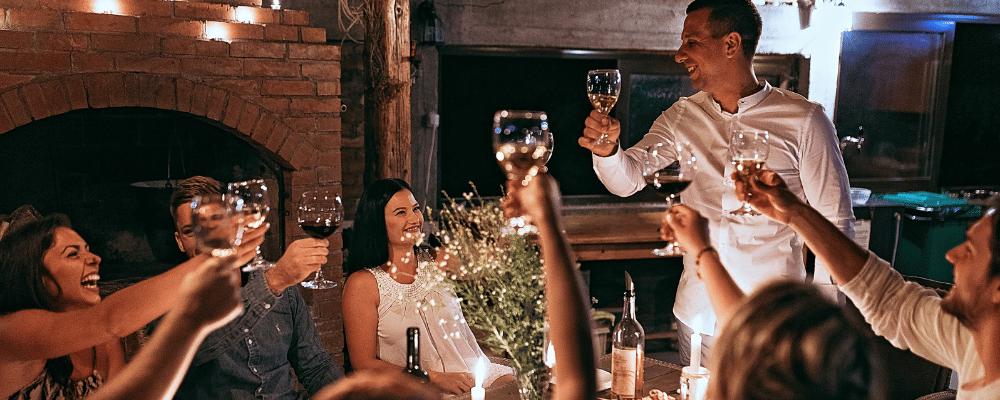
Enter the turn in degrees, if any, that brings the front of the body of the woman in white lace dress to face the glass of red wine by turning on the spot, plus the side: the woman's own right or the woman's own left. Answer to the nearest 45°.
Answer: approximately 45° to the woman's own right

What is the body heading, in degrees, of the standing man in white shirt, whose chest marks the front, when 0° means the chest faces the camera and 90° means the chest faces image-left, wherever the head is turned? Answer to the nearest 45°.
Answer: approximately 45°

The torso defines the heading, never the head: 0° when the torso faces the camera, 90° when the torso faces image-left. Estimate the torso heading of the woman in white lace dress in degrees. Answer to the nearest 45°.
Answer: approximately 315°

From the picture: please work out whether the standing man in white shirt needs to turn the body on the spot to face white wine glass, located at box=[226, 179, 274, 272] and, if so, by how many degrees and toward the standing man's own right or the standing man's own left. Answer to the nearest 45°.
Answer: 0° — they already face it

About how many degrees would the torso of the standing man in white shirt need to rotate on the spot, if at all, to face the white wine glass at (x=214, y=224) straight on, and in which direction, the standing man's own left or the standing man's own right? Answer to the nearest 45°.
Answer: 0° — they already face it

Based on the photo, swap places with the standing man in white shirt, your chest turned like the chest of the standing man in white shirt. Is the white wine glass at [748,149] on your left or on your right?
on your left

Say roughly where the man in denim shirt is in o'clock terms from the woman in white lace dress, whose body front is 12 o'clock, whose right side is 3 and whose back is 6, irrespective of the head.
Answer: The man in denim shirt is roughly at 3 o'clock from the woman in white lace dress.

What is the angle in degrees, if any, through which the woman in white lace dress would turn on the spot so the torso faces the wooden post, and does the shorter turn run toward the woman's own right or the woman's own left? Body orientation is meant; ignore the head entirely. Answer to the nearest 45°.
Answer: approximately 135° to the woman's own left

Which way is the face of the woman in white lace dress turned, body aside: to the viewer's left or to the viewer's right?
to the viewer's right

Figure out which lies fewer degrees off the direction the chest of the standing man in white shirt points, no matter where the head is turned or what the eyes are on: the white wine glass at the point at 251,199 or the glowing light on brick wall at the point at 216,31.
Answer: the white wine glass
